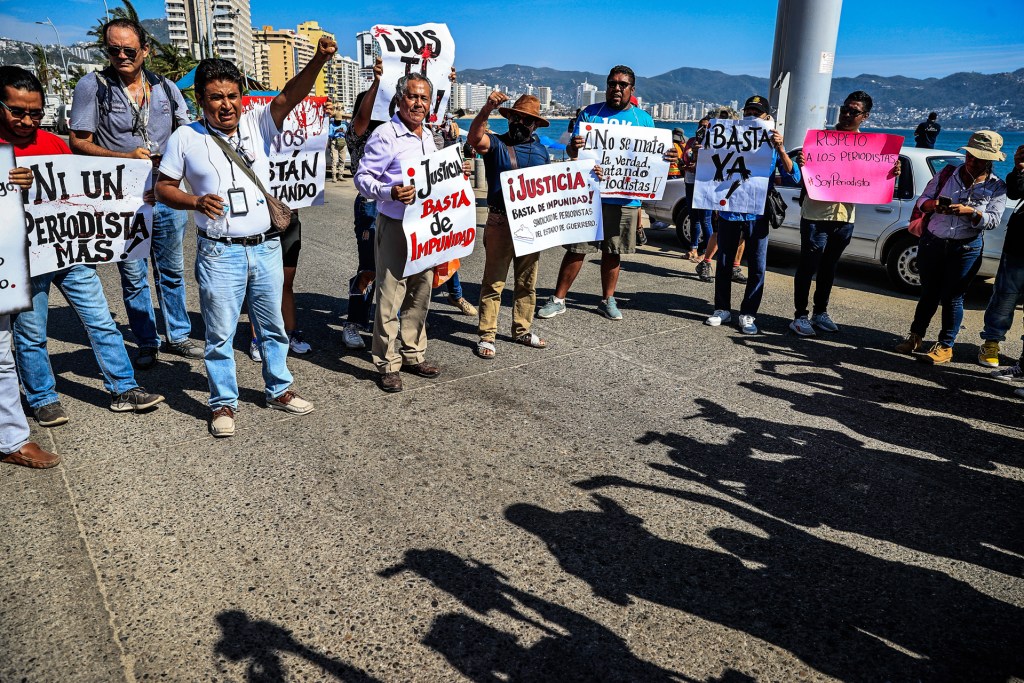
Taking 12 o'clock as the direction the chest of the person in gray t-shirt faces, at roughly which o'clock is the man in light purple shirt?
The man in light purple shirt is roughly at 10 o'clock from the person in gray t-shirt.

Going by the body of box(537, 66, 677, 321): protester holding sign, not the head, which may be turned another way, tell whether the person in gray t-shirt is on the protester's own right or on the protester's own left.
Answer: on the protester's own right

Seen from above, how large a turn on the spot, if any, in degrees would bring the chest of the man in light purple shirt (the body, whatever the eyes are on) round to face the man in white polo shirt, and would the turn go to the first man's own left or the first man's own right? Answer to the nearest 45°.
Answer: approximately 90° to the first man's own right

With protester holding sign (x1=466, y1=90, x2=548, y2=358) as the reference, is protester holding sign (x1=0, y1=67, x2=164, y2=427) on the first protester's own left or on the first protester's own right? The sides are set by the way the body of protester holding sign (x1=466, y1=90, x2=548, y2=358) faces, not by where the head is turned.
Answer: on the first protester's own right

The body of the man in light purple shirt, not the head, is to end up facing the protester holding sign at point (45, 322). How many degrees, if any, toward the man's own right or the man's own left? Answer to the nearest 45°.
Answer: approximately 135° to the man's own right

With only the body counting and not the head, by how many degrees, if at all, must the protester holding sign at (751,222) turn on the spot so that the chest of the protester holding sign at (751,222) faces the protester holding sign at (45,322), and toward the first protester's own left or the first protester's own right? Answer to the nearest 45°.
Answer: approximately 45° to the first protester's own right

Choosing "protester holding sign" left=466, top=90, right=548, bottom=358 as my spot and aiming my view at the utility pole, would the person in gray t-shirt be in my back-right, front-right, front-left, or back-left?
back-left
